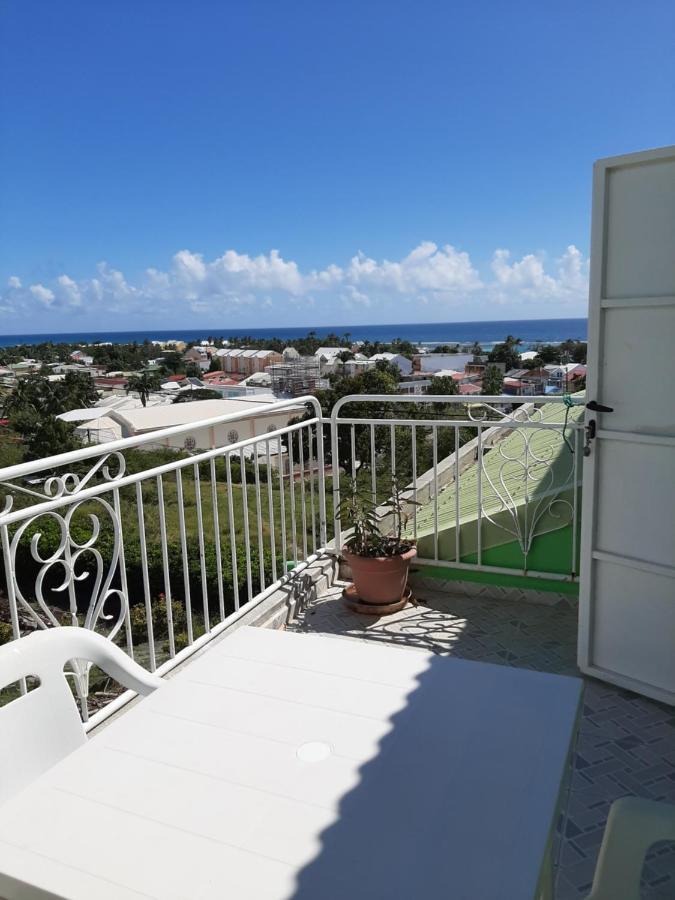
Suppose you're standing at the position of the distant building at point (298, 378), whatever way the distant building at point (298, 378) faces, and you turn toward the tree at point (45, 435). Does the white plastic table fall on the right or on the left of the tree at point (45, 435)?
left

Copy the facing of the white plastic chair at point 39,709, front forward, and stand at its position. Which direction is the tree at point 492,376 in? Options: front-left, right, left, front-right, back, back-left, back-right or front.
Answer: left

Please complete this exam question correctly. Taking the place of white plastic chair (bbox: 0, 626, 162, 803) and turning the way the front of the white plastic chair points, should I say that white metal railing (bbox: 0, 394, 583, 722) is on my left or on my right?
on my left

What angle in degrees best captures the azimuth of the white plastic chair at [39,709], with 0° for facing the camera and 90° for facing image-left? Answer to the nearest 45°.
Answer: approximately 315°

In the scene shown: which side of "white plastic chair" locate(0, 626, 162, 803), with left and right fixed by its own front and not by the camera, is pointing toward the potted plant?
left

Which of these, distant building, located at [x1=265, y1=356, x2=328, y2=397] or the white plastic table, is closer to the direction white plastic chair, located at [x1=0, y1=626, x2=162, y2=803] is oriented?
the white plastic table

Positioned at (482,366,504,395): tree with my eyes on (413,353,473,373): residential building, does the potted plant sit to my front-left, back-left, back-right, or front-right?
back-left

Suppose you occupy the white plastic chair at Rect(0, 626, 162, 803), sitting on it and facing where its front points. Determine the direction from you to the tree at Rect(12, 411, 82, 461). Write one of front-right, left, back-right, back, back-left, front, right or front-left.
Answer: back-left

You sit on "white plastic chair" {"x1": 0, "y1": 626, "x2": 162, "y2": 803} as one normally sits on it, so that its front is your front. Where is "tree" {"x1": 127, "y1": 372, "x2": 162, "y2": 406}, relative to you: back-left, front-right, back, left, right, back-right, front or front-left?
back-left

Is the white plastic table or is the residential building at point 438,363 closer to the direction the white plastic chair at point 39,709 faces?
the white plastic table

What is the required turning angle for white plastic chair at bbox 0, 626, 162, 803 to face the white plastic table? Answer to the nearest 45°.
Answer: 0° — it already faces it

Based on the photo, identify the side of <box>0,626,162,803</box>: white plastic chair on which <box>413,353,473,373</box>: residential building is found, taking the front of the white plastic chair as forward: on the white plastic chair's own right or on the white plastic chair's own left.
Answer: on the white plastic chair's own left
